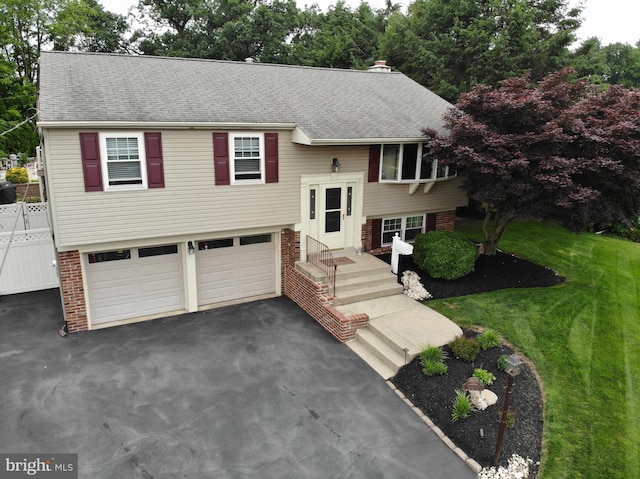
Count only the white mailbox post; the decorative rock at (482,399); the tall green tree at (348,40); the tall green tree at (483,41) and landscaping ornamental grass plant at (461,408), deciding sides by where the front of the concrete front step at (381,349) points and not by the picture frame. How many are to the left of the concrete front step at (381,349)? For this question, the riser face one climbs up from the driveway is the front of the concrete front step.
2

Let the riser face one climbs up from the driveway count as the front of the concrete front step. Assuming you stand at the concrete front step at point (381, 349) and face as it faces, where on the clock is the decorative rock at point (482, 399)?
The decorative rock is roughly at 9 o'clock from the concrete front step.

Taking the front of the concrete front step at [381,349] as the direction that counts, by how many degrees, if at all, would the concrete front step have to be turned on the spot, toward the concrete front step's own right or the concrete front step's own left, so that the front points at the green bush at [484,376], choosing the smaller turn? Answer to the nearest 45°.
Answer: approximately 90° to the concrete front step's own left

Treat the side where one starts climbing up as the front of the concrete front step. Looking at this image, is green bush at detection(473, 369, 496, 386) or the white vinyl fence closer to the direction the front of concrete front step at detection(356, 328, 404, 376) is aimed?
the white vinyl fence

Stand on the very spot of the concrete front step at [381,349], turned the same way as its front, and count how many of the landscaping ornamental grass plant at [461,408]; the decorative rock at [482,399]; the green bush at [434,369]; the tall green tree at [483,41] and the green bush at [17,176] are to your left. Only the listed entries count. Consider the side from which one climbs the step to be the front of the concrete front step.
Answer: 3

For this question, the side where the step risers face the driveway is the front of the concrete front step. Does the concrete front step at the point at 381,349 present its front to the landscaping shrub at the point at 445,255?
no

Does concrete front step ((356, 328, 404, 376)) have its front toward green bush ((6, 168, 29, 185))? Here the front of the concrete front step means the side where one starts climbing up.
no

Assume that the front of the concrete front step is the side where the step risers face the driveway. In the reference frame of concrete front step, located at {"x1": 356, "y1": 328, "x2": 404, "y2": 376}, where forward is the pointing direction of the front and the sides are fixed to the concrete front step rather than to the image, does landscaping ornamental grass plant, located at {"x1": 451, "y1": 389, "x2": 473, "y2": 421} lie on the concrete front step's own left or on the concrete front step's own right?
on the concrete front step's own left

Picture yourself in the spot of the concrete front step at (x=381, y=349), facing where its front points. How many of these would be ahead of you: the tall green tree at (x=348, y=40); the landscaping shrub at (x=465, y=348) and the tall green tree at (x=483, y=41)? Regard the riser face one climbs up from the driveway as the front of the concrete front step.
0

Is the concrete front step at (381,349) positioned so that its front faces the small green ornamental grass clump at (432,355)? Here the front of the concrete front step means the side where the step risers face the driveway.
no

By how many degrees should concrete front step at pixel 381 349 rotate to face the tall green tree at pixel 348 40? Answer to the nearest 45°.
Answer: approximately 135° to its right

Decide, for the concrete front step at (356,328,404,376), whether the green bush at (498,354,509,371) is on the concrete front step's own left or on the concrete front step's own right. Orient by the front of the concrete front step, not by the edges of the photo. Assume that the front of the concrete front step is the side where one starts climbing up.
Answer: on the concrete front step's own left

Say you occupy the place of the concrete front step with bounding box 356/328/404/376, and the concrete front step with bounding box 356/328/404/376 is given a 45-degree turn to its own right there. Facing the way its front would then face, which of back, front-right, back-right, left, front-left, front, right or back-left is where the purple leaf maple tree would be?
back-right

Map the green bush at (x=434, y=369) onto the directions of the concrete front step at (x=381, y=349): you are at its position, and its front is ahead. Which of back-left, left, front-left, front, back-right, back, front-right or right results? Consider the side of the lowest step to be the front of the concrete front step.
left

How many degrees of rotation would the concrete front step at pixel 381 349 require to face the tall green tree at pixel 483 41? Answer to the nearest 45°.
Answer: approximately 135° to its right

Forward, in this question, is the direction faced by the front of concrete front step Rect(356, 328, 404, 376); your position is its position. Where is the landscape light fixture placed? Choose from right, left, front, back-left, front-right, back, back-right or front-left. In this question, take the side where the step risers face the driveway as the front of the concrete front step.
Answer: left

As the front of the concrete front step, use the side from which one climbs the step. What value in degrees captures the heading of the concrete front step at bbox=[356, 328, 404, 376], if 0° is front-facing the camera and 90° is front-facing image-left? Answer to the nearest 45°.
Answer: approximately 45°
